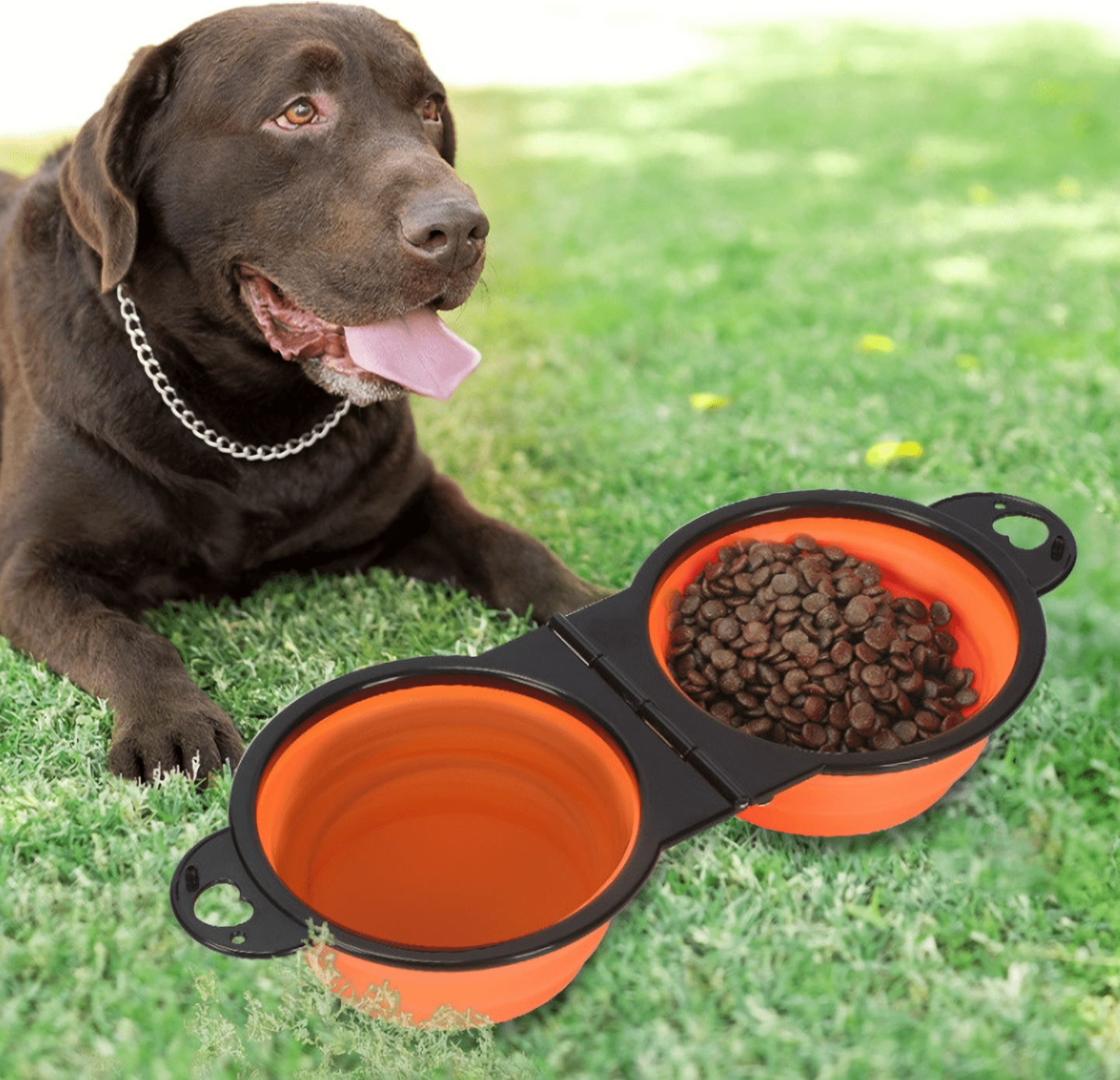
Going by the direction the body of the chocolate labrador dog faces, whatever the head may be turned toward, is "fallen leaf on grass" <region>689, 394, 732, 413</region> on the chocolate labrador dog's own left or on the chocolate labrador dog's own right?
on the chocolate labrador dog's own left

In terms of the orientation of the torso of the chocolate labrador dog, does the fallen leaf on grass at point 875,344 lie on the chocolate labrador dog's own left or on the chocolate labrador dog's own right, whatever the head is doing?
on the chocolate labrador dog's own left

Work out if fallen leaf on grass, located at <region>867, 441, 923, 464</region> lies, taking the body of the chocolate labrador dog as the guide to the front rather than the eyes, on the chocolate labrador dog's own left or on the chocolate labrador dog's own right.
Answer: on the chocolate labrador dog's own left

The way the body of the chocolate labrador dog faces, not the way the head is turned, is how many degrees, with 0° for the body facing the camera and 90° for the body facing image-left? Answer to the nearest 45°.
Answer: approximately 315°

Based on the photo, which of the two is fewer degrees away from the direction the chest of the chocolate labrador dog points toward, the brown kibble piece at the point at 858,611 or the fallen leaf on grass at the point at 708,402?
the brown kibble piece
